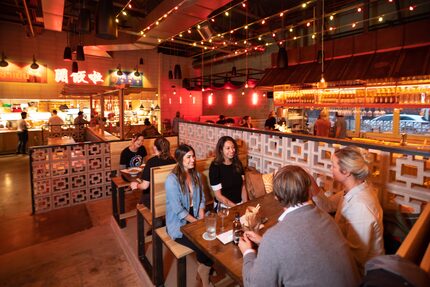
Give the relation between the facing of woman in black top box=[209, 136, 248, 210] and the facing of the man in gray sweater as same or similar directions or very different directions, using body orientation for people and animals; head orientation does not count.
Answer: very different directions

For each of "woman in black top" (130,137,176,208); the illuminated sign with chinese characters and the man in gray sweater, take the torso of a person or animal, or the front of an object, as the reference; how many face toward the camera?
1

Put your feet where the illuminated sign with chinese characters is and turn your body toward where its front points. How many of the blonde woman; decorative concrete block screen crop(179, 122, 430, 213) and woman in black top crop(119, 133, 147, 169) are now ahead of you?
3

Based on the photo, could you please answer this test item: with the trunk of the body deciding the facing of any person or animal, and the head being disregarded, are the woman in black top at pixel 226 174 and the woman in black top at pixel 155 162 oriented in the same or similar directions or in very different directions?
very different directions

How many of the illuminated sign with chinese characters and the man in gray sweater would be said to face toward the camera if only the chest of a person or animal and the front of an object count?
1

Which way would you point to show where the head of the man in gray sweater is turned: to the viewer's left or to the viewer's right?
to the viewer's left

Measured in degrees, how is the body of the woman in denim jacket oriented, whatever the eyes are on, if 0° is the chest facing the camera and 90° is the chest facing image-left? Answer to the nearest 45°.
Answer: approximately 315°

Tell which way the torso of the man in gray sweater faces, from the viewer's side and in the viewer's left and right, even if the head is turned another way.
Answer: facing away from the viewer and to the left of the viewer

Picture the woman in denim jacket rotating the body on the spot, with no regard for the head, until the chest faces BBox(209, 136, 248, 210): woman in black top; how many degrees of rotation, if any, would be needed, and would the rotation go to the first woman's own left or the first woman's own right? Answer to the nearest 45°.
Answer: approximately 90° to the first woman's own left

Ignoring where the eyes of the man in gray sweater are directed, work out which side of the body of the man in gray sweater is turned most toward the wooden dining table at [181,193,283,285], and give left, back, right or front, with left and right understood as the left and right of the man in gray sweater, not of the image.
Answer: front

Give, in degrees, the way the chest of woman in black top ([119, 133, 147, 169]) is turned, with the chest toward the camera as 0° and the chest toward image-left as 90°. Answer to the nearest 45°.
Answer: approximately 315°
